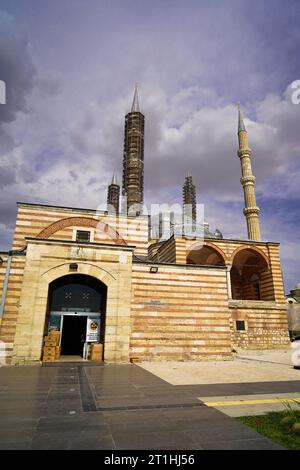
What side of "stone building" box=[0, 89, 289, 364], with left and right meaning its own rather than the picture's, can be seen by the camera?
front
